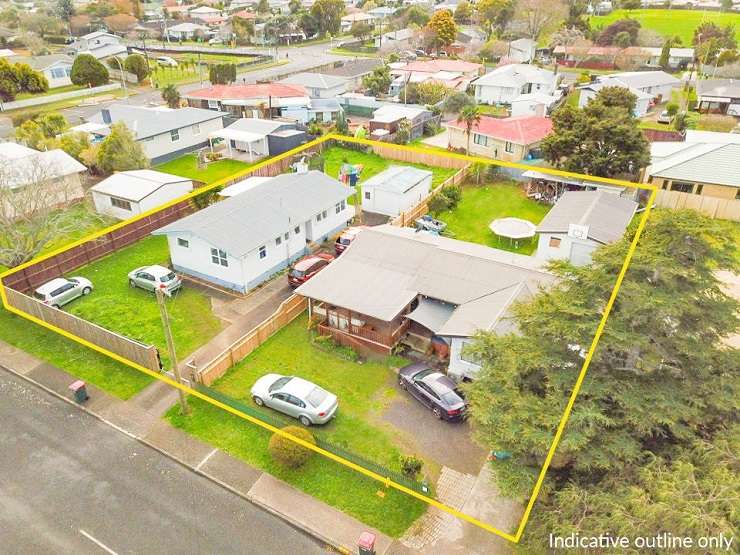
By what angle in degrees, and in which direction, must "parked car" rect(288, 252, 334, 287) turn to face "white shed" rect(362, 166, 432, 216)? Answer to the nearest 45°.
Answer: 0° — it already faces it

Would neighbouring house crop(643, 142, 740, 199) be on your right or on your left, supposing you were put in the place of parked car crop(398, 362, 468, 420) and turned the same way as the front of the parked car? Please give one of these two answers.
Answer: on your right

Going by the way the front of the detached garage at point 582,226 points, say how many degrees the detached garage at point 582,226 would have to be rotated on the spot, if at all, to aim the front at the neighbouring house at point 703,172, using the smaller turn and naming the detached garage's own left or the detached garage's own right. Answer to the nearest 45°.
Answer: approximately 180°

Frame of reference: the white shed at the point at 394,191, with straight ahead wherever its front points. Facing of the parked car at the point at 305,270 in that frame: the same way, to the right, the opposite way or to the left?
the opposite way

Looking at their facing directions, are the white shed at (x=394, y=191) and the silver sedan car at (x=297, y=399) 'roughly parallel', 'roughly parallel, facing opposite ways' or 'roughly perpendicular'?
roughly perpendicular
